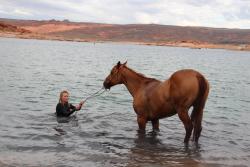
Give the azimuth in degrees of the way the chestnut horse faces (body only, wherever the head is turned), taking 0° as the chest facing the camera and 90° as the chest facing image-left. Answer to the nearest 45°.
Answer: approximately 135°
